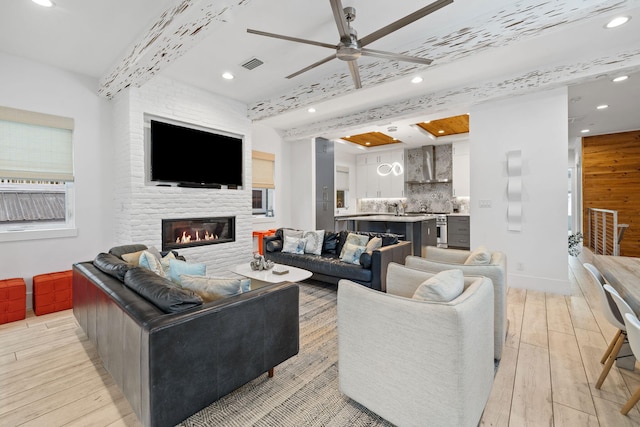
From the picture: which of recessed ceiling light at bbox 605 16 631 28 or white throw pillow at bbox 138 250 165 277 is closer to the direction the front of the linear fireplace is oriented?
the recessed ceiling light

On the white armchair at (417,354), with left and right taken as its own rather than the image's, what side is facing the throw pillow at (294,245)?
front

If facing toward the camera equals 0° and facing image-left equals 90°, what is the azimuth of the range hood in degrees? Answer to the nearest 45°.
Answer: approximately 45°

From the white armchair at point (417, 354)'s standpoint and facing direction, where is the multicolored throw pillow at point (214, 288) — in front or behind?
in front

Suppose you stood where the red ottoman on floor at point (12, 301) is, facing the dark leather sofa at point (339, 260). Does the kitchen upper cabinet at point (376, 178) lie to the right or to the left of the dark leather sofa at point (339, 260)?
left

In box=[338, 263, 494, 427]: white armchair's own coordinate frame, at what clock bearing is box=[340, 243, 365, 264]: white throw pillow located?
The white throw pillow is roughly at 1 o'clock from the white armchair.

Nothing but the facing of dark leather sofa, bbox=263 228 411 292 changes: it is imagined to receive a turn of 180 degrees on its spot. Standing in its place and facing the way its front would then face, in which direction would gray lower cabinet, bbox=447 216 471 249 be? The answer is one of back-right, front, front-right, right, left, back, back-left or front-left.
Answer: front

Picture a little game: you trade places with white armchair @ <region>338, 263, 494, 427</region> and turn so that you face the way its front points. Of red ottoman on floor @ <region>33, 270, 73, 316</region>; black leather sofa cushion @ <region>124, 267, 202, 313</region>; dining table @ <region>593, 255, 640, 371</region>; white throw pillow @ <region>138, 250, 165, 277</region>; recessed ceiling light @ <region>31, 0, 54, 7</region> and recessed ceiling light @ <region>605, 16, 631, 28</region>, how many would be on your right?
2
